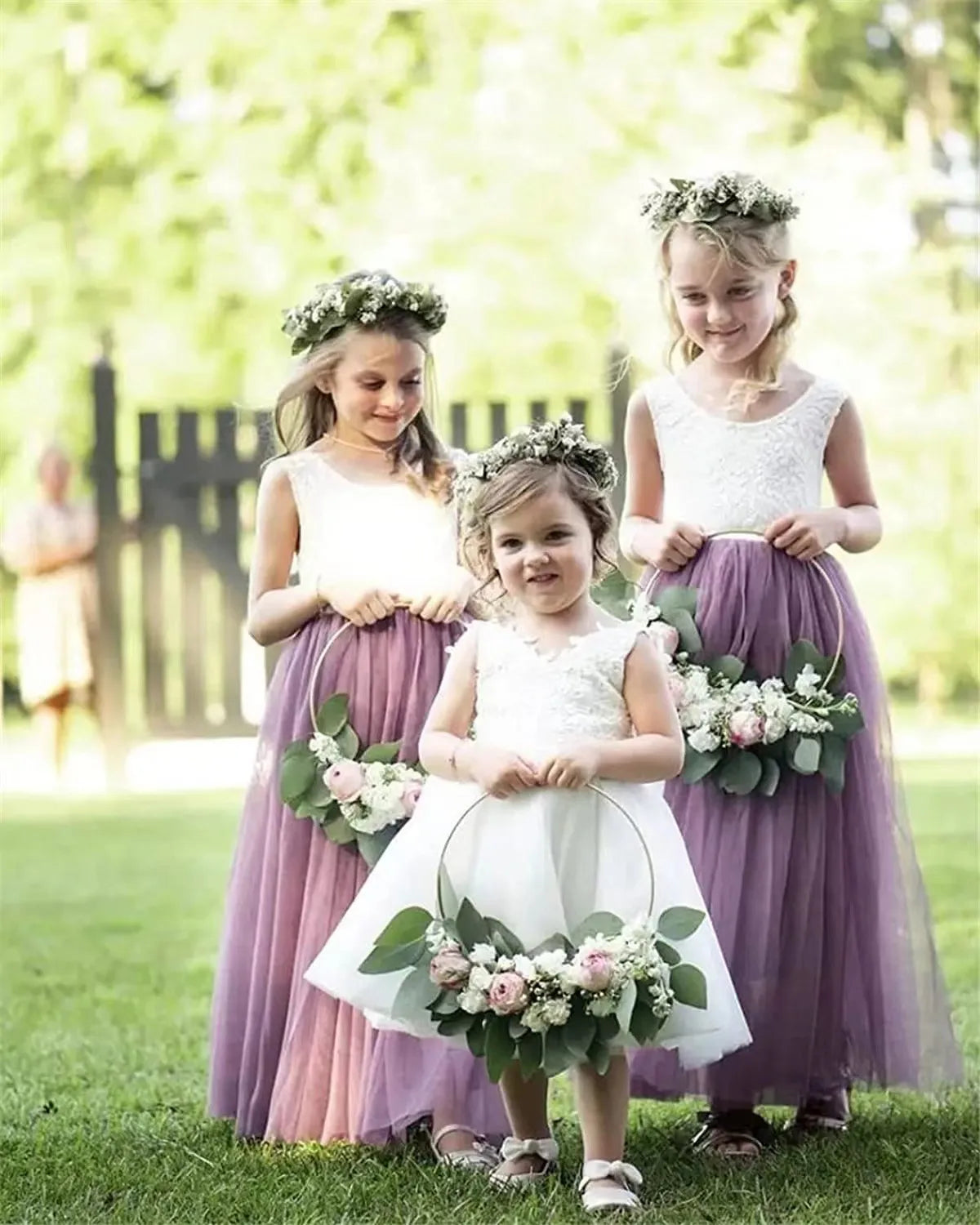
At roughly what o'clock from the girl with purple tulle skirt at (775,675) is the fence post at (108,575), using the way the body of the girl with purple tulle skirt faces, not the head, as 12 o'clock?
The fence post is roughly at 5 o'clock from the girl with purple tulle skirt.

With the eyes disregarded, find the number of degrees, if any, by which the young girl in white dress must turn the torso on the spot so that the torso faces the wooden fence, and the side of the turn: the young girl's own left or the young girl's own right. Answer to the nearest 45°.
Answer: approximately 180°

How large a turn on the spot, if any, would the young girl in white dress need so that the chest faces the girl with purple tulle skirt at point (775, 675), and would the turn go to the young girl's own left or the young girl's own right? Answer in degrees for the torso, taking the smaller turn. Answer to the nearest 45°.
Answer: approximately 135° to the young girl's own left

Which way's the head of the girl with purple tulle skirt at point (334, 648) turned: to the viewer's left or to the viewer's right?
to the viewer's right

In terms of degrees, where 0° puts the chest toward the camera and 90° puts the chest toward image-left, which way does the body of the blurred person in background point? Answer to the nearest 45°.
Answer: approximately 0°
